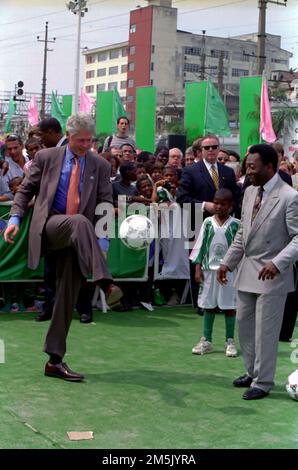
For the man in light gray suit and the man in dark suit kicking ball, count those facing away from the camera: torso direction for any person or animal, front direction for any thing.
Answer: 0

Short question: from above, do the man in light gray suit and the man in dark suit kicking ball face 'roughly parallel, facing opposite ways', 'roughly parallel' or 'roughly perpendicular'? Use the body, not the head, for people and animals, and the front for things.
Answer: roughly perpendicular

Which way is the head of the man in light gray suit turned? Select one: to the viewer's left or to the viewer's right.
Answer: to the viewer's left

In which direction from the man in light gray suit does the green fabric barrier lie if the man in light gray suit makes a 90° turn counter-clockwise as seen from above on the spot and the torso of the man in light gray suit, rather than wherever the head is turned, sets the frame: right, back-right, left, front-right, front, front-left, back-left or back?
back

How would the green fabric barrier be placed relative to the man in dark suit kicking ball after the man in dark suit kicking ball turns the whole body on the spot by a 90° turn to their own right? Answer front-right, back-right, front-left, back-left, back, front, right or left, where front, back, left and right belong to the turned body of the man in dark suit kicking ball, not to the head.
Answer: back-right

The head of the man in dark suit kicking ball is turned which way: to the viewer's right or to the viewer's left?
to the viewer's right

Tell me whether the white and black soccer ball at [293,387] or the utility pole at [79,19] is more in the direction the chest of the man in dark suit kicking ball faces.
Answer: the white and black soccer ball

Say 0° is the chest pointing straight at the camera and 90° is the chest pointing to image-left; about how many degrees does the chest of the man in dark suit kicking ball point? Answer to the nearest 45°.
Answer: approximately 315°

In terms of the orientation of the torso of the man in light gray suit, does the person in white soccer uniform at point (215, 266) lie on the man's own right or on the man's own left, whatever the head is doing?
on the man's own right

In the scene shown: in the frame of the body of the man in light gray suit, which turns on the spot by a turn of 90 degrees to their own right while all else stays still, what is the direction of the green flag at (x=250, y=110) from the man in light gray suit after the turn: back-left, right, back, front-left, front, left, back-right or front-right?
front-right
